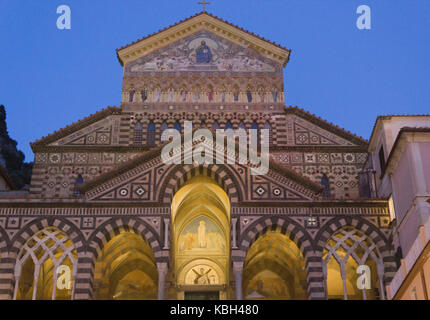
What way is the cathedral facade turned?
toward the camera
